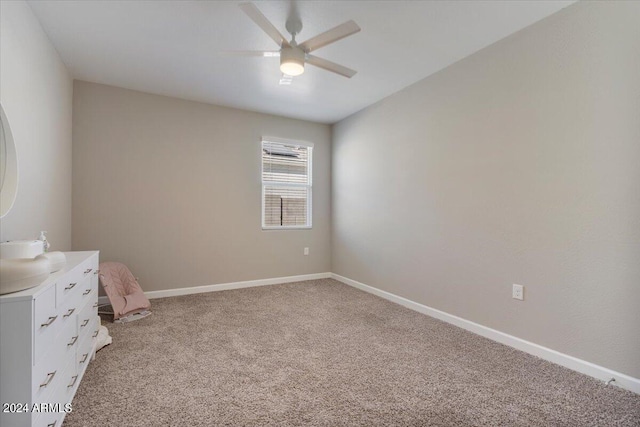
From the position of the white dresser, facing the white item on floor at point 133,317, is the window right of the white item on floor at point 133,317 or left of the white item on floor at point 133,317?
right

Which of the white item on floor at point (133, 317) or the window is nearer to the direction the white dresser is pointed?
the window

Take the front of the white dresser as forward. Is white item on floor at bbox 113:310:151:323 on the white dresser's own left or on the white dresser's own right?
on the white dresser's own left

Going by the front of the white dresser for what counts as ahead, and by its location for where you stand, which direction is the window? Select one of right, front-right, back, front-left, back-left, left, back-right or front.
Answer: front-left

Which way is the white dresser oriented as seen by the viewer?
to the viewer's right

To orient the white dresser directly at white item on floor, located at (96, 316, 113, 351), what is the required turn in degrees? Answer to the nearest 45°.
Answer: approximately 90° to its left
